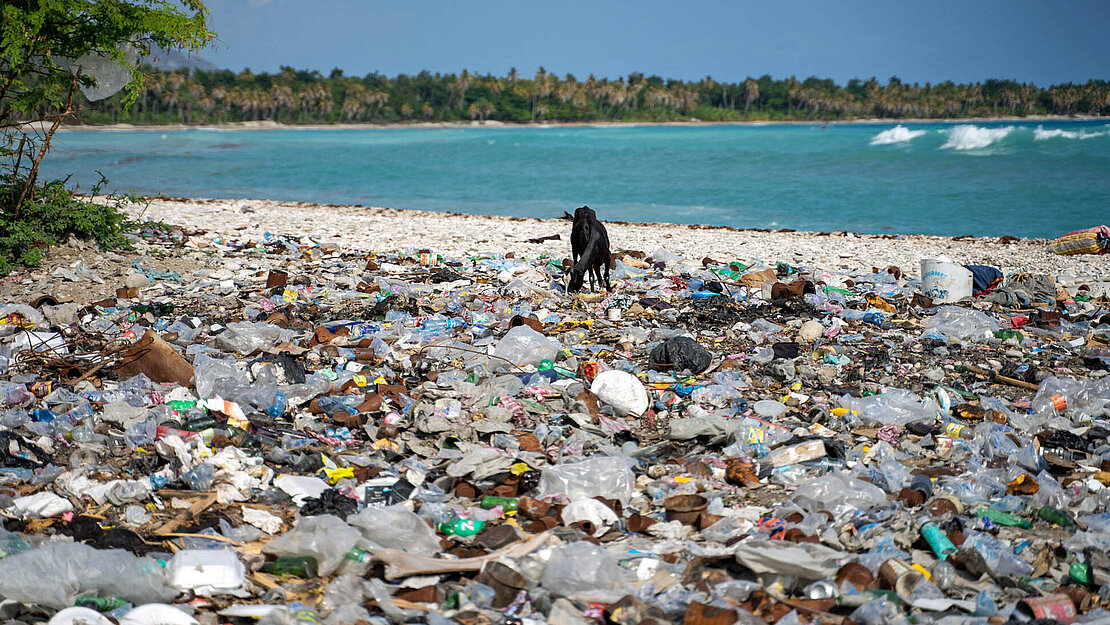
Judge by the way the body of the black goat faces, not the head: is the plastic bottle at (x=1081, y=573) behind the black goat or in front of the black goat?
in front

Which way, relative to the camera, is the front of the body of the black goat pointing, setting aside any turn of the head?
toward the camera

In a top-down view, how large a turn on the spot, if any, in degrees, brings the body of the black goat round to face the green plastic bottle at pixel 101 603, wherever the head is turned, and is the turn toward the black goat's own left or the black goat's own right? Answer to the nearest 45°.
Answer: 0° — it already faces it

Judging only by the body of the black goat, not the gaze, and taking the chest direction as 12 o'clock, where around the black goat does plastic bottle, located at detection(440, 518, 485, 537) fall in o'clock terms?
The plastic bottle is roughly at 12 o'clock from the black goat.

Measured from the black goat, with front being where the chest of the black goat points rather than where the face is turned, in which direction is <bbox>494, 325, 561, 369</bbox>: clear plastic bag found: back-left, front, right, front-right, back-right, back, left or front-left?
front

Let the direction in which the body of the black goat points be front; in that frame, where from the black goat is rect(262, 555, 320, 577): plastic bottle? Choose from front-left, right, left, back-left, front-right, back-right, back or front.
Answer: front

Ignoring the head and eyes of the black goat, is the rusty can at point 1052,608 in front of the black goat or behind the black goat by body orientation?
in front

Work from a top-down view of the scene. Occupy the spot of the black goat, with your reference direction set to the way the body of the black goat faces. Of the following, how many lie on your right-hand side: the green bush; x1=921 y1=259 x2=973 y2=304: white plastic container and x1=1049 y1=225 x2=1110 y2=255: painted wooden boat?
1

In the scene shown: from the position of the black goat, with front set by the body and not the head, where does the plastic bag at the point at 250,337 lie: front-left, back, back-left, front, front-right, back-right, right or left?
front-right

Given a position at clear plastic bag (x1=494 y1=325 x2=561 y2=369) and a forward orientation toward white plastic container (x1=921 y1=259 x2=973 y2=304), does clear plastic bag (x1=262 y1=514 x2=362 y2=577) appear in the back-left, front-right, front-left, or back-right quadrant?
back-right

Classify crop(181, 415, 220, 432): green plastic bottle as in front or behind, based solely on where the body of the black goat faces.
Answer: in front

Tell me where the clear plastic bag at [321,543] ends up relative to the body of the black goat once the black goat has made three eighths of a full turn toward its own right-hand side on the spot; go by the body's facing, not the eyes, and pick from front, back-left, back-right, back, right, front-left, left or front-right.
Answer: back-left

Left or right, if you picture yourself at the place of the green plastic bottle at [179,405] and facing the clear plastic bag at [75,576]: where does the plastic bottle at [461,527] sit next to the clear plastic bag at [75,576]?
left
